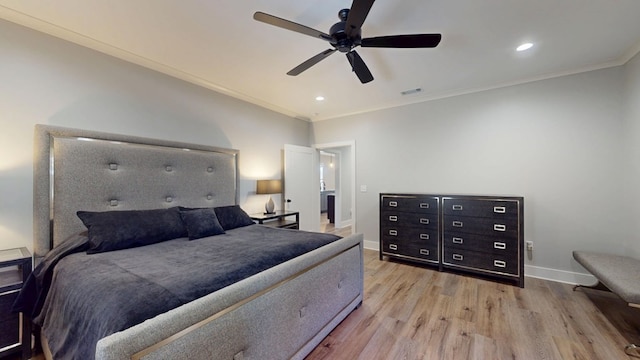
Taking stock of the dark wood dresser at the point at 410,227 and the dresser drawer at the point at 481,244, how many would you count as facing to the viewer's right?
0

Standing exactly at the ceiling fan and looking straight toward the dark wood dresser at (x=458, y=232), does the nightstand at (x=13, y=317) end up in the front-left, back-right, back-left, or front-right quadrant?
back-left

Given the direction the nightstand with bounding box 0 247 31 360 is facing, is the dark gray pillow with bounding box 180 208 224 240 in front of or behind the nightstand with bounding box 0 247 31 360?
in front

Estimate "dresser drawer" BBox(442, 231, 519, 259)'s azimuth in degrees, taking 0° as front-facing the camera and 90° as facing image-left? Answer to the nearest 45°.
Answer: approximately 45°

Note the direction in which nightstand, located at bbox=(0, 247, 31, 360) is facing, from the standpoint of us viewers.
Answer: facing the viewer and to the right of the viewer

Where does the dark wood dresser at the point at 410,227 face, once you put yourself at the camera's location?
facing the viewer and to the left of the viewer

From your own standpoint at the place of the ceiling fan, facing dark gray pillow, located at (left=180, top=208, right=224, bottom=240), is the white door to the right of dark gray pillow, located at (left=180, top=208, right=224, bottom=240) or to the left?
right

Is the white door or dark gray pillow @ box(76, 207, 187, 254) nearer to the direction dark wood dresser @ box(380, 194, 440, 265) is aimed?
the dark gray pillow

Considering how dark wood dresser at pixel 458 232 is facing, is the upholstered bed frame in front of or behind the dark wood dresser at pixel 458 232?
in front

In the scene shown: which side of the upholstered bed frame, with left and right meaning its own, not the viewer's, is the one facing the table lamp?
left
